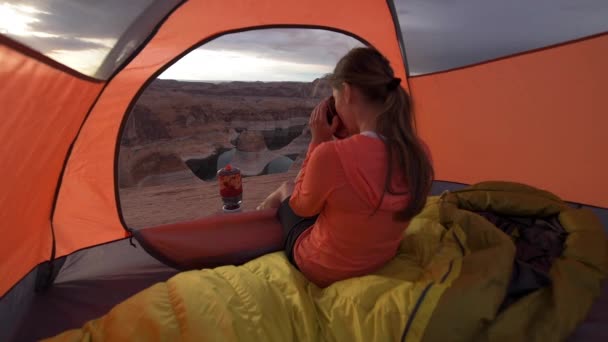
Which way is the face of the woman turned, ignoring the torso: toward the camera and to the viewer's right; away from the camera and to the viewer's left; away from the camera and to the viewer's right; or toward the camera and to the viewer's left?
away from the camera and to the viewer's left

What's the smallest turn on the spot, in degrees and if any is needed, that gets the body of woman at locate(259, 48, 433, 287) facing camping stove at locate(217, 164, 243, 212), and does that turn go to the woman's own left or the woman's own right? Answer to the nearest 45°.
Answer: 0° — they already face it

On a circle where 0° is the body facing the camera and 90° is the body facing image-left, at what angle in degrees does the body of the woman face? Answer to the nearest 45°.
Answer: approximately 135°
